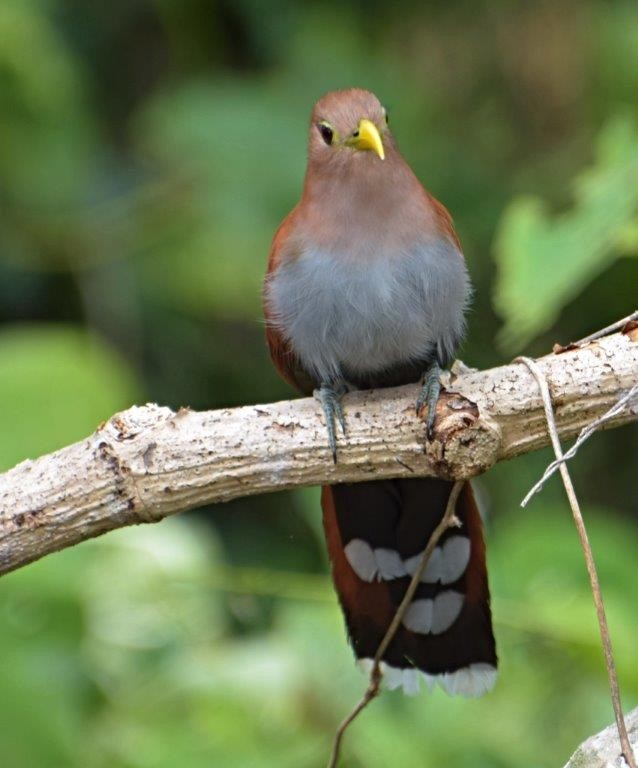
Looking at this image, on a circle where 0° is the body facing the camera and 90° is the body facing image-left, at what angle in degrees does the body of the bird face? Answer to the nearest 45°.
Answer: approximately 0°

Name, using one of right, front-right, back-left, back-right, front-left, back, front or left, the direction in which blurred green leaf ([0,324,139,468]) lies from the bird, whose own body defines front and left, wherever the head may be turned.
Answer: back-right

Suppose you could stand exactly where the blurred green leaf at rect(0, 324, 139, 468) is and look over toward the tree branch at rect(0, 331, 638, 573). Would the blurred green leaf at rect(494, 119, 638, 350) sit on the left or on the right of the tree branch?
left
